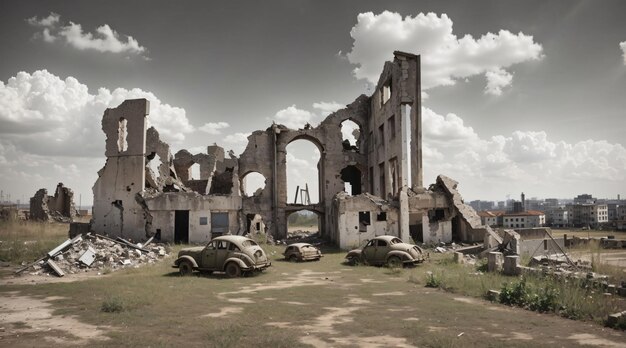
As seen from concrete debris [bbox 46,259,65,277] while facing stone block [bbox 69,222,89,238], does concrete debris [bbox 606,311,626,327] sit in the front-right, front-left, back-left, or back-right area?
back-right

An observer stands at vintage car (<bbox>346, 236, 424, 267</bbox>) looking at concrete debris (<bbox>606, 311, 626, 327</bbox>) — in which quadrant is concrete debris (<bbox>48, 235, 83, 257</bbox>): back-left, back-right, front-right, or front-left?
back-right

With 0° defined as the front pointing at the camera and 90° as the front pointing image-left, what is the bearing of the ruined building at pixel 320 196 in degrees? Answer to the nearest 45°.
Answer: approximately 0°

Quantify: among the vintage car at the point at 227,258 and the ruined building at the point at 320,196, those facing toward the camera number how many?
1

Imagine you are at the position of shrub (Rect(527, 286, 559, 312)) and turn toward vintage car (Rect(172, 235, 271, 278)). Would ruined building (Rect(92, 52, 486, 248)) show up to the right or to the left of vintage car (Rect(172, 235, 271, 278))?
right

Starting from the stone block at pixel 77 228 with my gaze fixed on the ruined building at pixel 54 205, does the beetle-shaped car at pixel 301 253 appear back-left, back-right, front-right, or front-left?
back-right

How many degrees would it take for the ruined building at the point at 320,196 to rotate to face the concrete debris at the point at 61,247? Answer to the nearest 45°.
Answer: approximately 45° to its right
